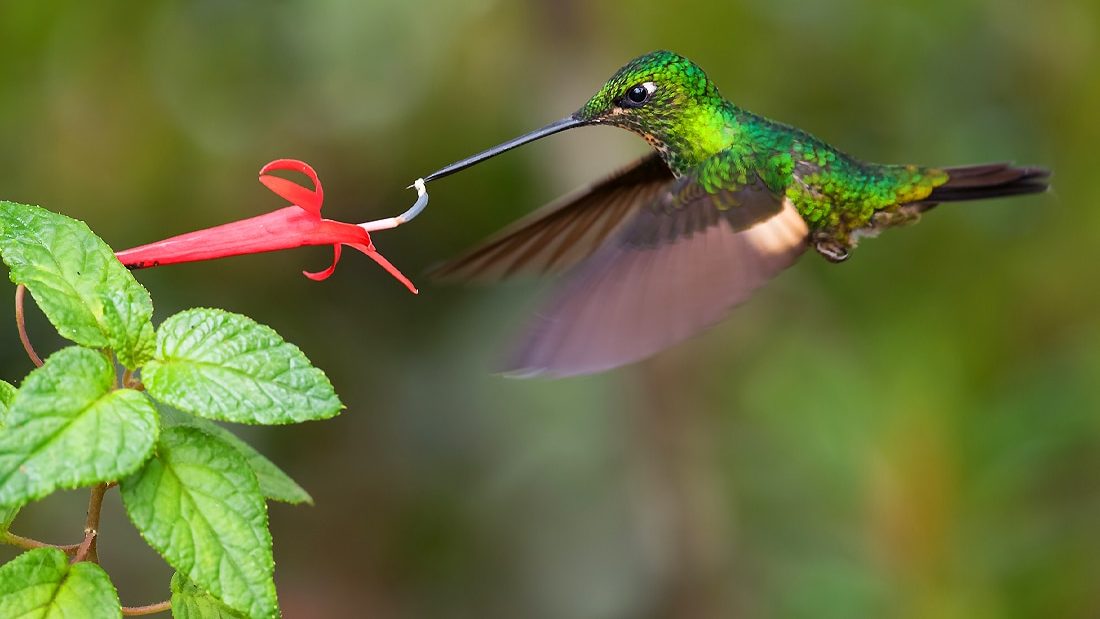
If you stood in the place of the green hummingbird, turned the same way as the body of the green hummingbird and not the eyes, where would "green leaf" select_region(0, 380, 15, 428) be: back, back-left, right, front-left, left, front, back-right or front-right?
front-left

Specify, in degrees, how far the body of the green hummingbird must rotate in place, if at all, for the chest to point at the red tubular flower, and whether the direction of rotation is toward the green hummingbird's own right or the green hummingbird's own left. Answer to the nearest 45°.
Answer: approximately 45° to the green hummingbird's own left

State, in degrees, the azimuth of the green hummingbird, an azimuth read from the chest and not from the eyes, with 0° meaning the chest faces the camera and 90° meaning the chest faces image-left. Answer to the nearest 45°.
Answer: approximately 90°

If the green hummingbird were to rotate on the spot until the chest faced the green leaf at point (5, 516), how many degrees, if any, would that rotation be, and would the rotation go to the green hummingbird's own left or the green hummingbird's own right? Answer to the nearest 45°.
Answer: approximately 45° to the green hummingbird's own left
